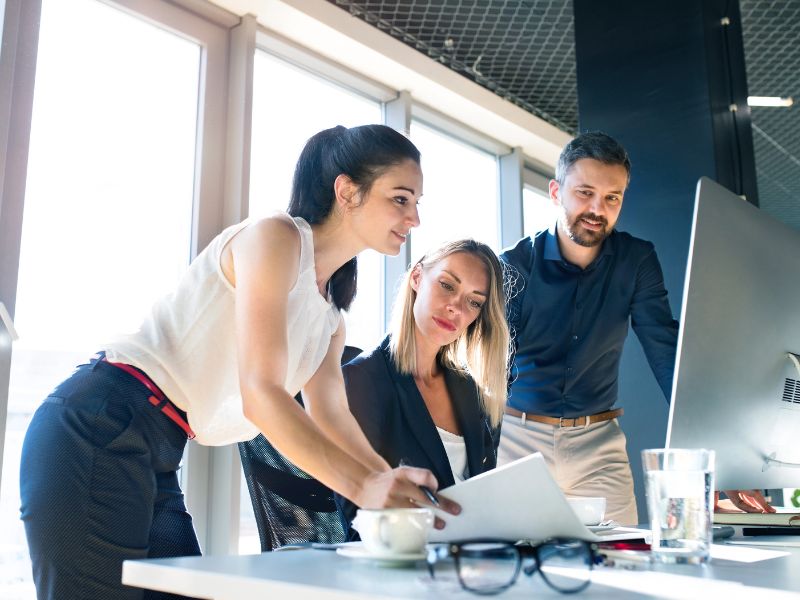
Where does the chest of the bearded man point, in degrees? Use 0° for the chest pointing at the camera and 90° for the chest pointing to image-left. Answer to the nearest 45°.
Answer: approximately 0°

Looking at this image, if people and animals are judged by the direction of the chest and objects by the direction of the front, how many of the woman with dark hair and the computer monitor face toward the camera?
0

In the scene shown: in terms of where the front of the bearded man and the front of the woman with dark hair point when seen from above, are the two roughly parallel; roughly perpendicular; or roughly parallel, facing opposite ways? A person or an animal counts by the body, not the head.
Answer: roughly perpendicular

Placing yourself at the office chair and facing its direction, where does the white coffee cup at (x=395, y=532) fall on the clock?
The white coffee cup is roughly at 1 o'clock from the office chair.

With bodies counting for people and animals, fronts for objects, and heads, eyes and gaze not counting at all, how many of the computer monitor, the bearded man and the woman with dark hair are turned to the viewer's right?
1

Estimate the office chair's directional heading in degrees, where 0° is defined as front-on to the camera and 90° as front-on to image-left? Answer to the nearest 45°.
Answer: approximately 315°

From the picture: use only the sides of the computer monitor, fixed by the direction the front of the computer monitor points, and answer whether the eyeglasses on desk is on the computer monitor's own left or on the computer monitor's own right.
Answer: on the computer monitor's own left

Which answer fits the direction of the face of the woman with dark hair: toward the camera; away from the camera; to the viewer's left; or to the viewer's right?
to the viewer's right

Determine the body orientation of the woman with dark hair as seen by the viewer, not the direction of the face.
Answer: to the viewer's right

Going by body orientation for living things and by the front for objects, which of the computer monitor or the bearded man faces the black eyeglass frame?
the bearded man
